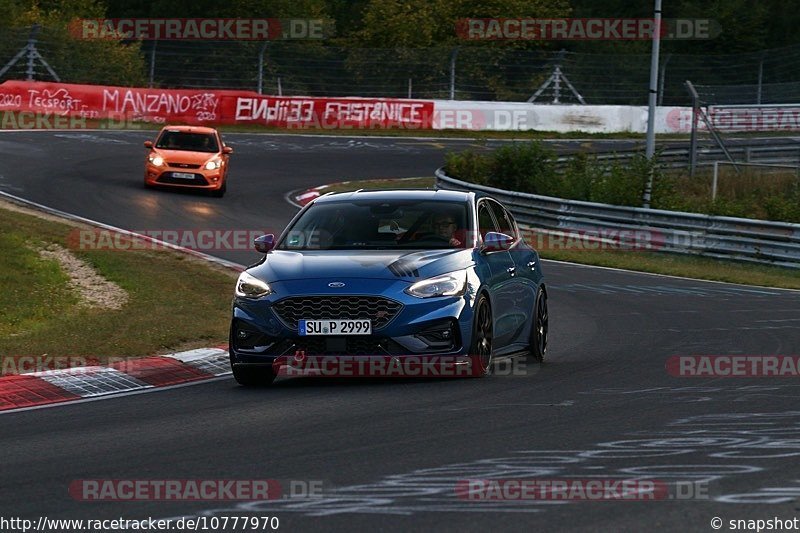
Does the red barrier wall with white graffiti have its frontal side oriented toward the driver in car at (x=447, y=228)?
yes

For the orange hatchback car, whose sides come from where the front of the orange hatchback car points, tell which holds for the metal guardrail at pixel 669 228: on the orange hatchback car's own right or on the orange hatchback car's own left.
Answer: on the orange hatchback car's own left

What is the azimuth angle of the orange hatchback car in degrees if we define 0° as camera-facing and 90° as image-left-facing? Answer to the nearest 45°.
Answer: approximately 0°

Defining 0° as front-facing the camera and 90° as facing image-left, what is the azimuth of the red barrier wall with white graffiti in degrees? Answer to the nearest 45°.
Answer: approximately 0°

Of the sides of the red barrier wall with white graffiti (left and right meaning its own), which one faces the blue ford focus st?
front

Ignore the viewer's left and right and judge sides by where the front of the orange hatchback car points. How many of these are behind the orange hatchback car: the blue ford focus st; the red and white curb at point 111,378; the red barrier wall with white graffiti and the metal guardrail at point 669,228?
1

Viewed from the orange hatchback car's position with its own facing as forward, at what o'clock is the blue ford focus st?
The blue ford focus st is roughly at 12 o'clock from the orange hatchback car.

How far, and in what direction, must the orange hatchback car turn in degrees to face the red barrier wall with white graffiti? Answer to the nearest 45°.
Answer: approximately 180°

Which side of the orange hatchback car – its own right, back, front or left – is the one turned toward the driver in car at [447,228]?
front

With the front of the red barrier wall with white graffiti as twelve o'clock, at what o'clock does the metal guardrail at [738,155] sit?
The metal guardrail is roughly at 10 o'clock from the red barrier wall with white graffiti.

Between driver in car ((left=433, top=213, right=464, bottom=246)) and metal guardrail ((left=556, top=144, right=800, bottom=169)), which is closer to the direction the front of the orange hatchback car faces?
the driver in car
